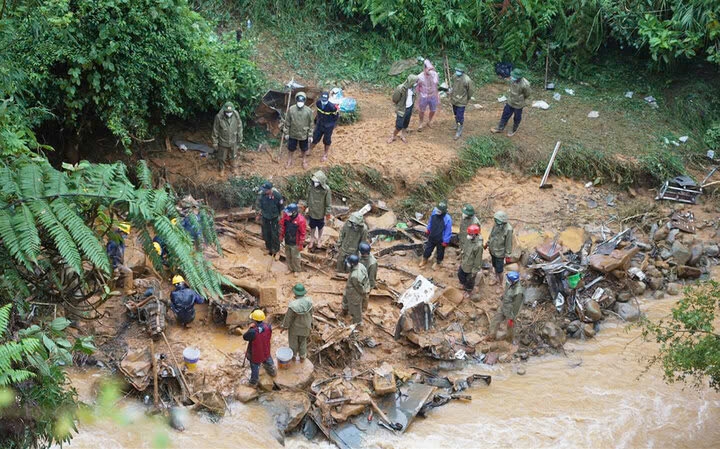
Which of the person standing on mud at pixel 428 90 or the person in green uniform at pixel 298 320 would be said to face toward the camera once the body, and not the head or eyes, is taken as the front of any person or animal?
the person standing on mud

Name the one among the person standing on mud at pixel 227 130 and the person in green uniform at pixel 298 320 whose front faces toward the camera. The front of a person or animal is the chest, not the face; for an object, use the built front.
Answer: the person standing on mud

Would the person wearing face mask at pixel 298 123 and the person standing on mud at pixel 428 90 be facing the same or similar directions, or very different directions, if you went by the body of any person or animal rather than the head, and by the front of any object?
same or similar directions

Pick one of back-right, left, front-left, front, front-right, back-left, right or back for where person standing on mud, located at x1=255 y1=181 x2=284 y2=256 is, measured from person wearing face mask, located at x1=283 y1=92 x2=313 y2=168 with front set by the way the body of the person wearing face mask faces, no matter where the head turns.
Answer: front

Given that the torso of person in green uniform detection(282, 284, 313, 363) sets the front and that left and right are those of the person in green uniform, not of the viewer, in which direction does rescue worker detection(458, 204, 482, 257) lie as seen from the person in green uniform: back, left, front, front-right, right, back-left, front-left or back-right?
front-right

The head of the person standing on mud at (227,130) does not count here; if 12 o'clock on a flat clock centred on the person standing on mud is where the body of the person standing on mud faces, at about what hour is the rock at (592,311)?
The rock is roughly at 10 o'clock from the person standing on mud.

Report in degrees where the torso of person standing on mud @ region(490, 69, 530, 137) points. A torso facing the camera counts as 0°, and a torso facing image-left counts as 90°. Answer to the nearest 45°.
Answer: approximately 45°

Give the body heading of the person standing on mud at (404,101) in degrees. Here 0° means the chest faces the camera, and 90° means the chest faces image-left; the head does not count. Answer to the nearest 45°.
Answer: approximately 315°

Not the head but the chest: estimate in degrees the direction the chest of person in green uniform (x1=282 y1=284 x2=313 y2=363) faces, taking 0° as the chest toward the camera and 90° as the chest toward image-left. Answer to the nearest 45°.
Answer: approximately 180°

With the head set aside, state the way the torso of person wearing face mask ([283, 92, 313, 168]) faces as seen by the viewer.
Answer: toward the camera

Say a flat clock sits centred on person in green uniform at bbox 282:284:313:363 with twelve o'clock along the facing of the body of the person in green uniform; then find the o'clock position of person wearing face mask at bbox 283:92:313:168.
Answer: The person wearing face mask is roughly at 12 o'clock from the person in green uniform.

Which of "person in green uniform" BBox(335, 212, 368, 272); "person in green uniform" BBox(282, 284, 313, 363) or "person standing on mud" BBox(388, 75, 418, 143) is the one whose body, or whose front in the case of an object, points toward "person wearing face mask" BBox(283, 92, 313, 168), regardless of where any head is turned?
"person in green uniform" BBox(282, 284, 313, 363)

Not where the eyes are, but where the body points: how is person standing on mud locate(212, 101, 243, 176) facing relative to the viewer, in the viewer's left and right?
facing the viewer

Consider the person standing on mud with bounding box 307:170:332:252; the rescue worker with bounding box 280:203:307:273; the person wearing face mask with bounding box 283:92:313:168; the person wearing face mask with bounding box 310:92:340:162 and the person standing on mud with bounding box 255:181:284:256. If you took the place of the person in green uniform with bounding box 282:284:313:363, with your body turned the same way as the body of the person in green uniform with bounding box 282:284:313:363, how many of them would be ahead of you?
5

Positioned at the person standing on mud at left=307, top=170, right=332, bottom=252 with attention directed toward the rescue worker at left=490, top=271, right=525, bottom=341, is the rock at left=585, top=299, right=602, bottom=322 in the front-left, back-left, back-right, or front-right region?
front-left

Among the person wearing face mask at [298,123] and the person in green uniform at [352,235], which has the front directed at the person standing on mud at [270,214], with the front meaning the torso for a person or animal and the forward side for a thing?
the person wearing face mask

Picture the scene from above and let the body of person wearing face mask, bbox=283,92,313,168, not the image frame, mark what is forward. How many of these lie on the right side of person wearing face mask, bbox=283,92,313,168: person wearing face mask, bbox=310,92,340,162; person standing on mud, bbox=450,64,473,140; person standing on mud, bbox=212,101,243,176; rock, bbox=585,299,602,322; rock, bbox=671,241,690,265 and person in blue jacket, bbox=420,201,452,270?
1

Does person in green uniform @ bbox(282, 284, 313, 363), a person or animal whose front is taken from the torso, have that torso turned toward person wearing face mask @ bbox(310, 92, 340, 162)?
yes

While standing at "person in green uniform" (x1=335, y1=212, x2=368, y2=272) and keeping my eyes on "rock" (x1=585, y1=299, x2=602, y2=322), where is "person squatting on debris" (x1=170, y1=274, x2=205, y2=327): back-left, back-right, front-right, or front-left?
back-right
